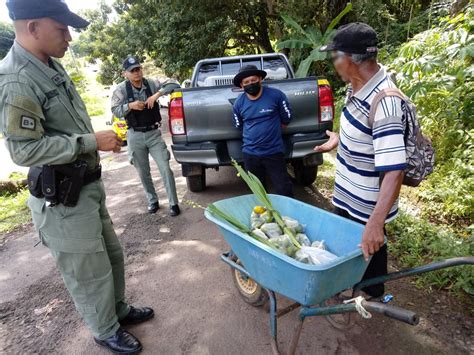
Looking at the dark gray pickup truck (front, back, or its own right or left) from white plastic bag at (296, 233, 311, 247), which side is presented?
back

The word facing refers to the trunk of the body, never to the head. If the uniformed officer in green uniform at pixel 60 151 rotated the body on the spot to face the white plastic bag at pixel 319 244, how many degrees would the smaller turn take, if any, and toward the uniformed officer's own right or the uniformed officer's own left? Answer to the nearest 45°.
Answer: approximately 45° to the uniformed officer's own right

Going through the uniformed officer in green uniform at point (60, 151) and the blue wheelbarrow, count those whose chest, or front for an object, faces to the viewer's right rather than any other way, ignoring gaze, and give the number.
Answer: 1

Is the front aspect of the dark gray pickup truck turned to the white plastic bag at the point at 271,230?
no

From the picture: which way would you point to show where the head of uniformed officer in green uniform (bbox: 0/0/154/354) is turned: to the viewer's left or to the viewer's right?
to the viewer's right

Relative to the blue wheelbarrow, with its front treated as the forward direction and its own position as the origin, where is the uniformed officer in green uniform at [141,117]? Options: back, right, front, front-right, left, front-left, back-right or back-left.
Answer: front

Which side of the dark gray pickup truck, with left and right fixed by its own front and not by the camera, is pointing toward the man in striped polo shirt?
back

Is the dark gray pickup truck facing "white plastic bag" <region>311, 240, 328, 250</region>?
no

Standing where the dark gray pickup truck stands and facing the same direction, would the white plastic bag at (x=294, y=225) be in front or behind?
behind

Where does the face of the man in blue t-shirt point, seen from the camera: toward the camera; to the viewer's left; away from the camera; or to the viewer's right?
toward the camera

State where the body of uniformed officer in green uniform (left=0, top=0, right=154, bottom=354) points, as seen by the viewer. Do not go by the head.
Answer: to the viewer's right

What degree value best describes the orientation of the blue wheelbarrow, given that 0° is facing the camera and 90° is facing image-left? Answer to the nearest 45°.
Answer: approximately 135°

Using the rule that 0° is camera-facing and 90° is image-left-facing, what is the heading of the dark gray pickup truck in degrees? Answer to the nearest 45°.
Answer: approximately 180°

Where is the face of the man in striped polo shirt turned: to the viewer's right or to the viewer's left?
to the viewer's left

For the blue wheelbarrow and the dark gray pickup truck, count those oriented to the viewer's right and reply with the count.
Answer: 0

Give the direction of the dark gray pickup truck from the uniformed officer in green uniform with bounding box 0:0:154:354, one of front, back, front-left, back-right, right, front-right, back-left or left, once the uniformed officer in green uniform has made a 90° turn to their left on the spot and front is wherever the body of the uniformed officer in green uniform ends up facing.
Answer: front-right
